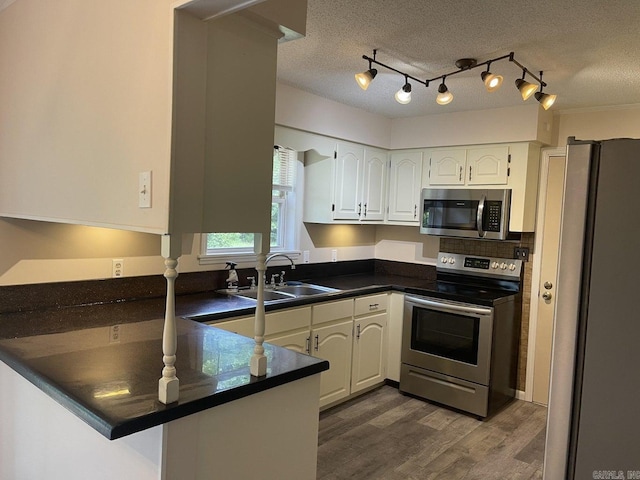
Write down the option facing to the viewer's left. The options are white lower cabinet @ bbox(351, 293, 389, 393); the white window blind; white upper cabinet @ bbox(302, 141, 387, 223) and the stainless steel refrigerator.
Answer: the stainless steel refrigerator

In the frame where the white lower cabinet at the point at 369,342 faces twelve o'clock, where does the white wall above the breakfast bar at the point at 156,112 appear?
The white wall above the breakfast bar is roughly at 2 o'clock from the white lower cabinet.

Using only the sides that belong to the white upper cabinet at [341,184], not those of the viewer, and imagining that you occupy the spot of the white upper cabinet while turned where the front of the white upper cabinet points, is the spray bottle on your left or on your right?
on your right

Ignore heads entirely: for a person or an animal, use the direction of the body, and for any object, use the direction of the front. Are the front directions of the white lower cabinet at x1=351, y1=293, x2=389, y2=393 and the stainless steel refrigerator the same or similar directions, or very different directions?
very different directions

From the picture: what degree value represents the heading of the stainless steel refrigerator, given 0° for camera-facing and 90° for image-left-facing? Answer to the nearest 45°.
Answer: approximately 90°

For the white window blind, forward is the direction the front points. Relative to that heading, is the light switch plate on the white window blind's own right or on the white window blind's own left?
on the white window blind's own right

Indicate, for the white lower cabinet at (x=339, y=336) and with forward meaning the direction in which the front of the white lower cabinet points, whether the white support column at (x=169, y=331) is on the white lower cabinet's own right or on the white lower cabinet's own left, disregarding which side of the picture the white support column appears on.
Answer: on the white lower cabinet's own right

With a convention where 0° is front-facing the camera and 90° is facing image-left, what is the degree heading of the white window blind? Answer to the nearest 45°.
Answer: approximately 315°
